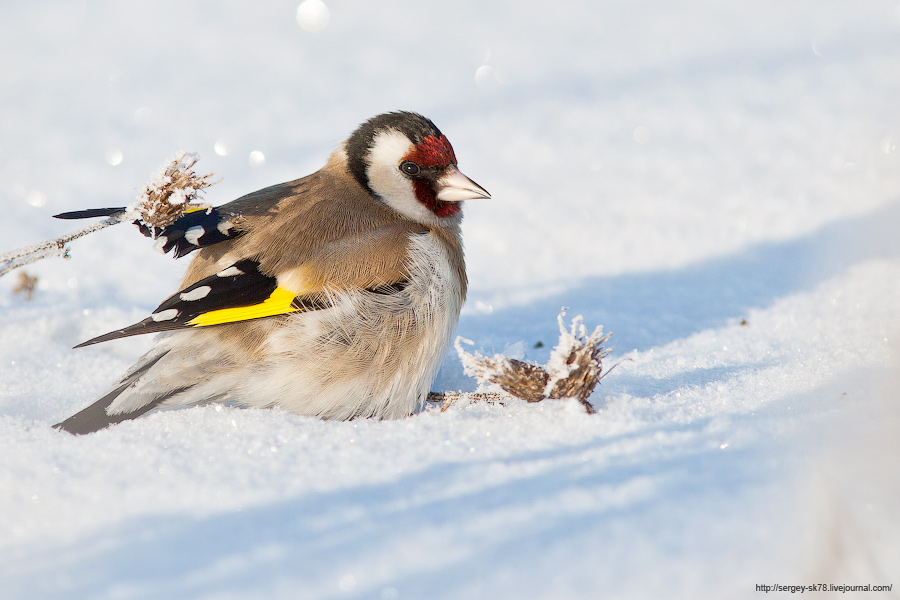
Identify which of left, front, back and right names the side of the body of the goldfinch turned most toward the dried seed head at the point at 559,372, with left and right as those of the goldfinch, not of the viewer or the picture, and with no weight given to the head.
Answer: front

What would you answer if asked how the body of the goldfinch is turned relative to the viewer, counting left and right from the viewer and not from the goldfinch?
facing to the right of the viewer
